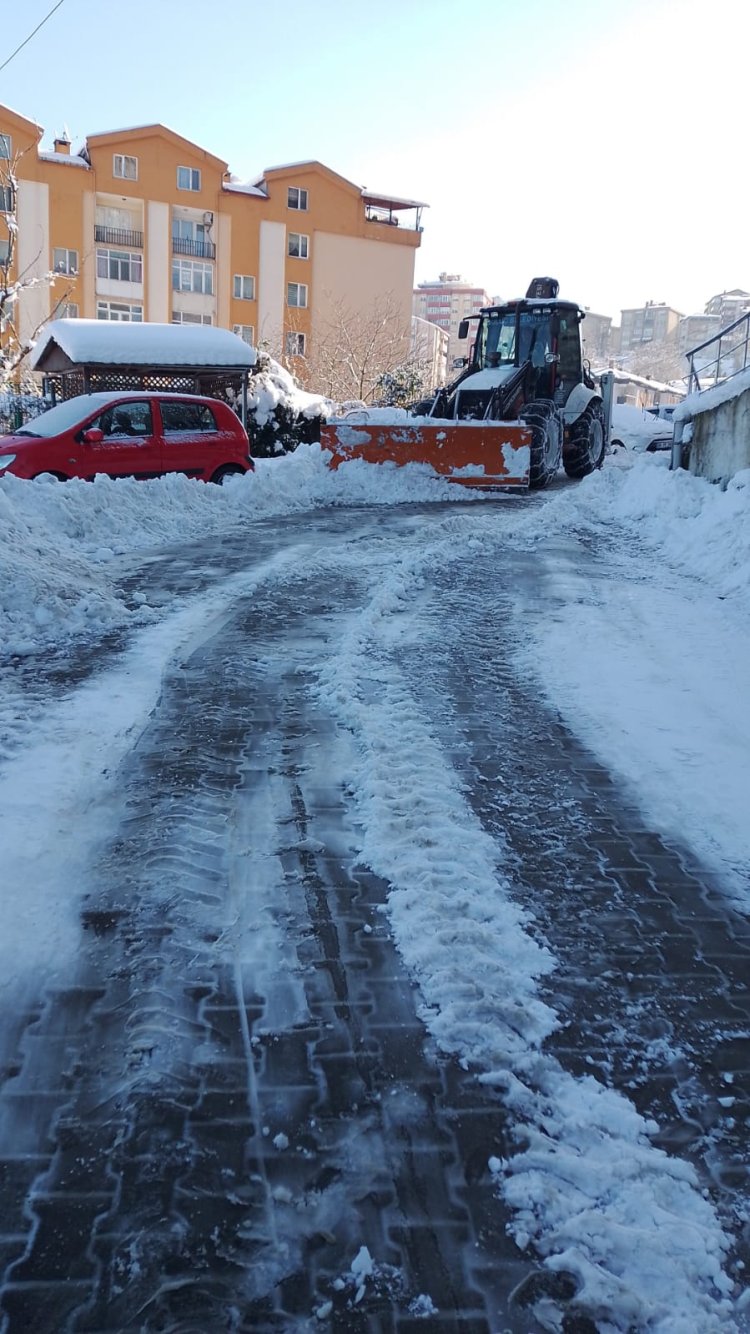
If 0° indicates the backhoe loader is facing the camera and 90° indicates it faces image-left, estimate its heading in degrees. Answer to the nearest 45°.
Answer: approximately 45°

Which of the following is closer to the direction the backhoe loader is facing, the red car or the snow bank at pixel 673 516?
the red car

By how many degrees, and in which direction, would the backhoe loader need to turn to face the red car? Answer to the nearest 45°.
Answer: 0° — it already faces it

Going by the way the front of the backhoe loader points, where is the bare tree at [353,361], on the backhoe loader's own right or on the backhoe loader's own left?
on the backhoe loader's own right

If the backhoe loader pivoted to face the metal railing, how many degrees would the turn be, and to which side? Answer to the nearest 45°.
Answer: approximately 90° to its left

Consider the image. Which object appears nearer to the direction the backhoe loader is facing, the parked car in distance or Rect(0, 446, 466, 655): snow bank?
the snow bank

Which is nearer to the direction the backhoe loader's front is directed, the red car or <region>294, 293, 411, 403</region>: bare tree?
the red car

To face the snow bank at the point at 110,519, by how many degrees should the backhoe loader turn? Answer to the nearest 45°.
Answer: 0° — it already faces it
